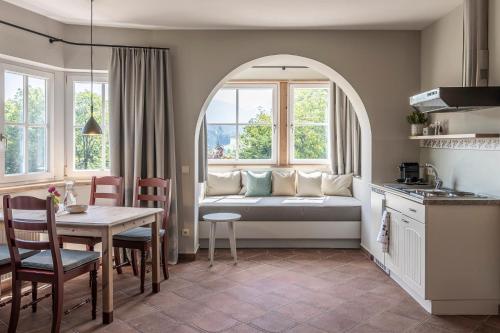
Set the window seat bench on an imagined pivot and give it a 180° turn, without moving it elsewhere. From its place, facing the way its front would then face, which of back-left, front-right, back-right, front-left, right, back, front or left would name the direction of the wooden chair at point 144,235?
back-left

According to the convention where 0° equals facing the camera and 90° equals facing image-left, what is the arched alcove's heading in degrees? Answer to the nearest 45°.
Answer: approximately 0°

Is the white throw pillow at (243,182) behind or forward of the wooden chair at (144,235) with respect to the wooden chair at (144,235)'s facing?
behind

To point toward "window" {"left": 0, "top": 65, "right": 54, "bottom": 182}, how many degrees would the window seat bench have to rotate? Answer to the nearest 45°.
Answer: approximately 90° to its right

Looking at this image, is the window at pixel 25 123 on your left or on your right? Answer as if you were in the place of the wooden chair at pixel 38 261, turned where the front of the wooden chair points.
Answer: on your left

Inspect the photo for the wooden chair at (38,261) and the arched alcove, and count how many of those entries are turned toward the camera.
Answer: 1

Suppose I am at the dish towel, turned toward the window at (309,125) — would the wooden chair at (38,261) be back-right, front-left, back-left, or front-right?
back-left

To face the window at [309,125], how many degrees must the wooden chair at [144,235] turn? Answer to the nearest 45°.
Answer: approximately 180°

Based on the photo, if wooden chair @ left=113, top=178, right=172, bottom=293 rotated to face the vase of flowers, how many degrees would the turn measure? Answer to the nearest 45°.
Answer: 0° — it already faces it

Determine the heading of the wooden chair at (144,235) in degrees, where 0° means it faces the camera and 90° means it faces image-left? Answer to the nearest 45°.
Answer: approximately 45°
